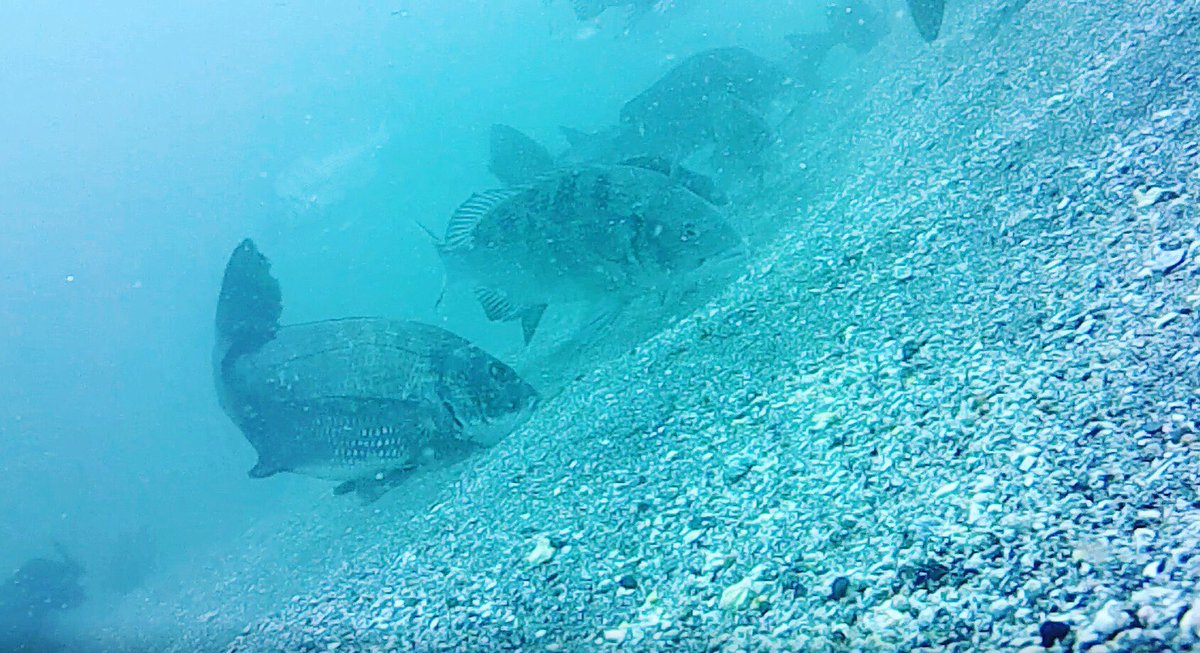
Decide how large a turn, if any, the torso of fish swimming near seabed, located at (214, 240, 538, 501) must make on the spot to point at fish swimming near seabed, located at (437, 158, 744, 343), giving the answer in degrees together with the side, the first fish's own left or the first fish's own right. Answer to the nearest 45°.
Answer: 0° — it already faces it

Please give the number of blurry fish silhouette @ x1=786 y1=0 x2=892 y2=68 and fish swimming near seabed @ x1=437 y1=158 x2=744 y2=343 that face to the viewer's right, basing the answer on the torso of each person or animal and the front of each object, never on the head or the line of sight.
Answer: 2

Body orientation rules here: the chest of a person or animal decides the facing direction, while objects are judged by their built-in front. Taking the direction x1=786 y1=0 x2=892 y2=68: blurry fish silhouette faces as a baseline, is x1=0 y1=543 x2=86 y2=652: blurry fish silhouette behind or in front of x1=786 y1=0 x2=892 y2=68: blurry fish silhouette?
behind

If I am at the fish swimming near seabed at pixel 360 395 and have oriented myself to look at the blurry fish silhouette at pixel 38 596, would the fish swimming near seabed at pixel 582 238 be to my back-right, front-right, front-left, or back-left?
back-right

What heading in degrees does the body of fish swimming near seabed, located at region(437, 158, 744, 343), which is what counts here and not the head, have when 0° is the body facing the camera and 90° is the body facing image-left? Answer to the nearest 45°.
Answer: approximately 270°

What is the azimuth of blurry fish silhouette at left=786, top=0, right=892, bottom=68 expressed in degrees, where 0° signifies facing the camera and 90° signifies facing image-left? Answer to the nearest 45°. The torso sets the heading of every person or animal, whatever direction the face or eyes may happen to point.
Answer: approximately 270°

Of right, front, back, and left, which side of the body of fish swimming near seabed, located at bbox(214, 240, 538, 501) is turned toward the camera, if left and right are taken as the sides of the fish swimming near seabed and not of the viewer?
right

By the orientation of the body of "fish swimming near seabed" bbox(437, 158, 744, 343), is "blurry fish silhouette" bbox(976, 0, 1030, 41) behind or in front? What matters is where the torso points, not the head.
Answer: in front

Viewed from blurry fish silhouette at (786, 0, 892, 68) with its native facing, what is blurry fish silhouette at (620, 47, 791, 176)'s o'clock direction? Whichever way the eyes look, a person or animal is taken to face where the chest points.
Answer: blurry fish silhouette at (620, 47, 791, 176) is roughly at 4 o'clock from blurry fish silhouette at (786, 0, 892, 68).
